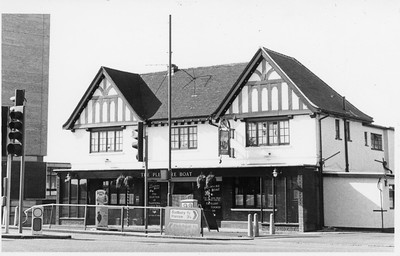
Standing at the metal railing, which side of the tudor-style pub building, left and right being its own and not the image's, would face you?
front

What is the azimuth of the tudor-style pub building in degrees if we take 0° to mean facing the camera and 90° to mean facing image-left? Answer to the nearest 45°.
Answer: approximately 45°

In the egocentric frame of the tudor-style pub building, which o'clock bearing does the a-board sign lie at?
The a-board sign is roughly at 11 o'clock from the tudor-style pub building.

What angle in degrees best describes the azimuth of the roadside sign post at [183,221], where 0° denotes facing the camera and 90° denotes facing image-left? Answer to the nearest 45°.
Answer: approximately 0°

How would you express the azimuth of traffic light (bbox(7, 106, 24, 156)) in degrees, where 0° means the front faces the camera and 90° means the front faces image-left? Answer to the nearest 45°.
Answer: approximately 45°
